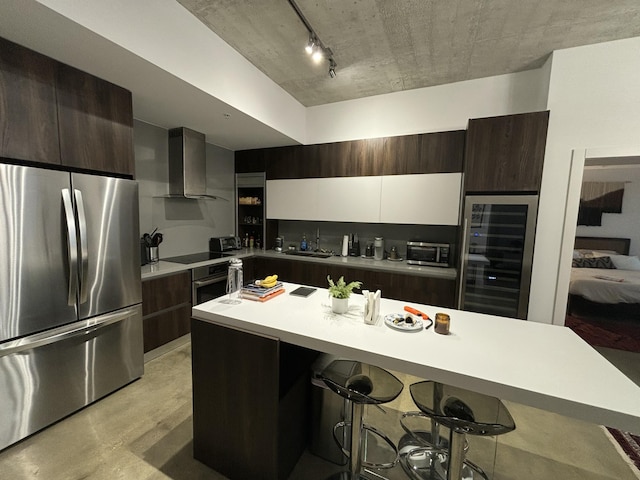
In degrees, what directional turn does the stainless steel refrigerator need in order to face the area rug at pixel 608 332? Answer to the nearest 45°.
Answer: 0° — it already faces it

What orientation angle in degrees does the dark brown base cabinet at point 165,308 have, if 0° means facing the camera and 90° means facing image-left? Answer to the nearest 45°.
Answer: approximately 315°

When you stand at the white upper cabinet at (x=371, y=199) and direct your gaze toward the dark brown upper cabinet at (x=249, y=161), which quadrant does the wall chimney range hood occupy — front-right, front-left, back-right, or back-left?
front-left

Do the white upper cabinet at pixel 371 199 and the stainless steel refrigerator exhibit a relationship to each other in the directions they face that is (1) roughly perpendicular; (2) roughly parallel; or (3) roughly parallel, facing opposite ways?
roughly perpendicular

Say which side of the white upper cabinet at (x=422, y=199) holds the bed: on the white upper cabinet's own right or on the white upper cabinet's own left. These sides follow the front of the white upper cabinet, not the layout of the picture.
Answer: on the white upper cabinet's own left

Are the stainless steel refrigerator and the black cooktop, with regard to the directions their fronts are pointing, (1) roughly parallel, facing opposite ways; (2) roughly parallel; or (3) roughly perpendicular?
roughly parallel

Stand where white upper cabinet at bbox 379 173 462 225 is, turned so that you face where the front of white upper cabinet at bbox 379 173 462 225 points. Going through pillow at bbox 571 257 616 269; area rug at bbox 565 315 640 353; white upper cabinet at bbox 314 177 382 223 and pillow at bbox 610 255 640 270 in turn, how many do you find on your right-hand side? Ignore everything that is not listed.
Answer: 1

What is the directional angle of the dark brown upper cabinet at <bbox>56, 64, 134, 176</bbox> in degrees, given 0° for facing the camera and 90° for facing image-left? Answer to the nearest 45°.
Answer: approximately 315°

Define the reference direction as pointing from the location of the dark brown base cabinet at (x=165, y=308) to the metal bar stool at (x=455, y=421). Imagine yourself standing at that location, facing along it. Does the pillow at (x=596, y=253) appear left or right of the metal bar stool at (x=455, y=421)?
left

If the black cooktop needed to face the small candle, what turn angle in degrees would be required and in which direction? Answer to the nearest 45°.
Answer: approximately 45° to its right

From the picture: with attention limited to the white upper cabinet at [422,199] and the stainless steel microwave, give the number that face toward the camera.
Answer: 2

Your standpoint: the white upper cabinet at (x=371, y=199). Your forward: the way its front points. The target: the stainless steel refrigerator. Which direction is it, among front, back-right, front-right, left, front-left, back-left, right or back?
front-right

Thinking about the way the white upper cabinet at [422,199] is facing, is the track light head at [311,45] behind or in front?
in front

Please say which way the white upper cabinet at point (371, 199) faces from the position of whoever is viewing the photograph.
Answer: facing the viewer

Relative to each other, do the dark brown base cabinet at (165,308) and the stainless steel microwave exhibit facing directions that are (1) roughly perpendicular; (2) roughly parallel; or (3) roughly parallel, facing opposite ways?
roughly perpendicular

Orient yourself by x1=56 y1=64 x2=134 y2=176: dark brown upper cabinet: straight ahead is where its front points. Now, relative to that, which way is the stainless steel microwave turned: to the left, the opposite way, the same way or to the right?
to the right

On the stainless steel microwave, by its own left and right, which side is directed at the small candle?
front

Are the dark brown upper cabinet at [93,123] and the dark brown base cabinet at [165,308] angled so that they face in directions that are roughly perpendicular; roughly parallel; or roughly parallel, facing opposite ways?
roughly parallel

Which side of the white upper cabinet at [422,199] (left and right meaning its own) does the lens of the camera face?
front

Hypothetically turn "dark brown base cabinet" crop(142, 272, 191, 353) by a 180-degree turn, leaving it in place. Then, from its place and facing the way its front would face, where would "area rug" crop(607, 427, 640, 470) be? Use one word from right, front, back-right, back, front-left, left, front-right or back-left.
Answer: back
